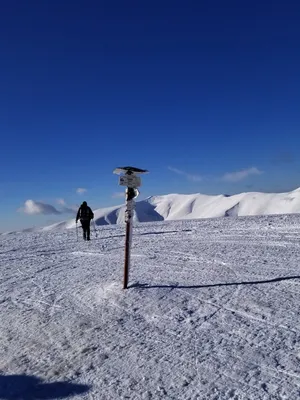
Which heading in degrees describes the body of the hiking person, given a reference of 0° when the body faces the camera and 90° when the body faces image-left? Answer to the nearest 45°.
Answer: approximately 180°

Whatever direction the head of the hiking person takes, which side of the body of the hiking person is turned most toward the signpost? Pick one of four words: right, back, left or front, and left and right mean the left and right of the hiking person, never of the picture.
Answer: back
